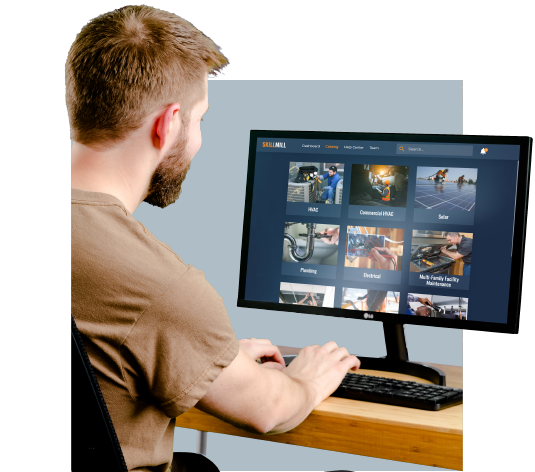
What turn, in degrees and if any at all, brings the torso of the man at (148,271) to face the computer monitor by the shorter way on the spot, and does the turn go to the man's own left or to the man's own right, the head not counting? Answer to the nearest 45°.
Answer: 0° — they already face it

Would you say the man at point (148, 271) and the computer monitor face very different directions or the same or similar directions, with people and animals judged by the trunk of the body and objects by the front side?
very different directions

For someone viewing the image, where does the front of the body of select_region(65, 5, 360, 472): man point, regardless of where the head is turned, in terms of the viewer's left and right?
facing away from the viewer and to the right of the viewer

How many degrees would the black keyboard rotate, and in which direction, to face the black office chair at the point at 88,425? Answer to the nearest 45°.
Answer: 0° — it already faces it

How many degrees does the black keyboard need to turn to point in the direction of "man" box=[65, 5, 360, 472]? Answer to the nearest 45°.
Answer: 0° — it already faces them

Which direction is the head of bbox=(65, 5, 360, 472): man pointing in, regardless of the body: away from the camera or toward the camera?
away from the camera

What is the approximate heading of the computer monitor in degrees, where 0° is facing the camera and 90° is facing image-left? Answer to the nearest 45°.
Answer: approximately 45°

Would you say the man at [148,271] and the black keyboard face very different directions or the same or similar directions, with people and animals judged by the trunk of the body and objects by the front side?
very different directions
